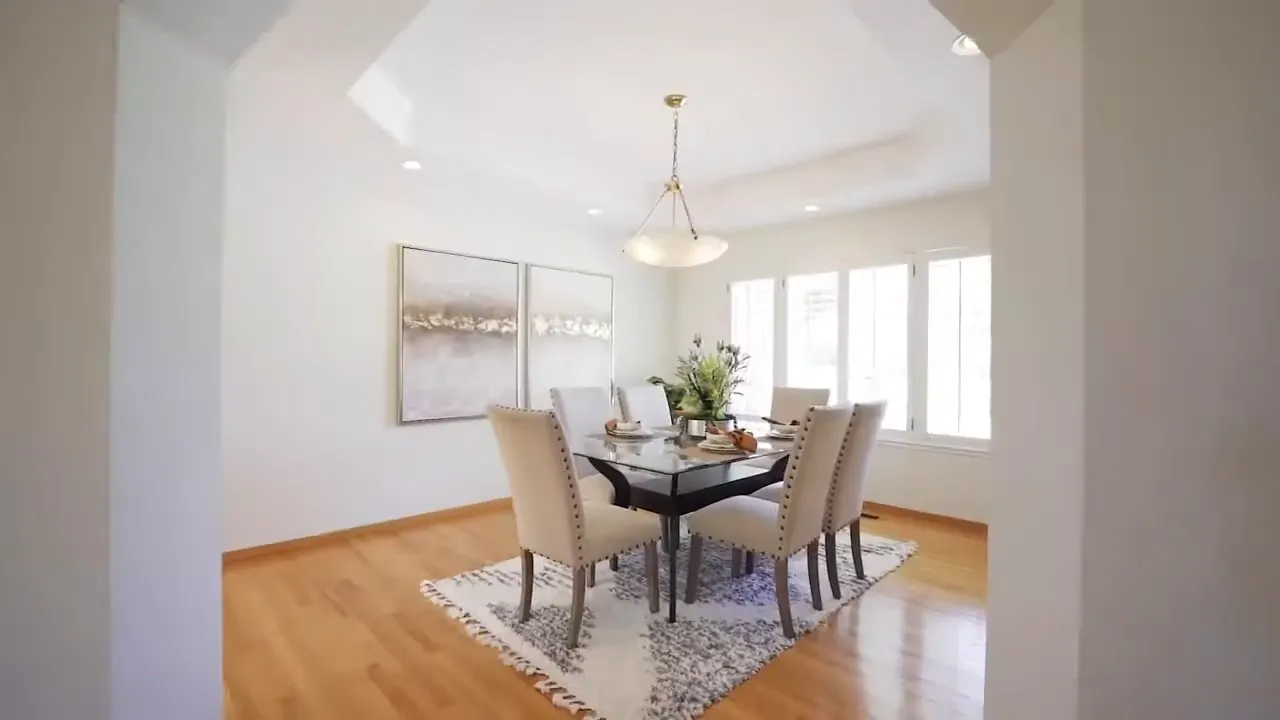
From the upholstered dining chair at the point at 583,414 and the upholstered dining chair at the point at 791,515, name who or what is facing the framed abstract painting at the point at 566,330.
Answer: the upholstered dining chair at the point at 791,515

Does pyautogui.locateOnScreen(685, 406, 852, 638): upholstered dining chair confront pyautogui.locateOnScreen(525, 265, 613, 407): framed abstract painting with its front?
yes

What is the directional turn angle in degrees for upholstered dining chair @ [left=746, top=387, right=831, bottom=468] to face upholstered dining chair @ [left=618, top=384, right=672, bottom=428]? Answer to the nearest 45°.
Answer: approximately 45° to its right

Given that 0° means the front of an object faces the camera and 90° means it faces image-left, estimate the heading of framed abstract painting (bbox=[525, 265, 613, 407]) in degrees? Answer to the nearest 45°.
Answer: approximately 315°

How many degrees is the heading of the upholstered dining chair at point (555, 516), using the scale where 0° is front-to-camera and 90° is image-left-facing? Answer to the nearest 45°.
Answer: approximately 225°

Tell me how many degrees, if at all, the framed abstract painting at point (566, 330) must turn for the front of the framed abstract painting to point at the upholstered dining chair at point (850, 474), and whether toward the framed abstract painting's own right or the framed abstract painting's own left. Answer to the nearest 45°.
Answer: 0° — it already faces it

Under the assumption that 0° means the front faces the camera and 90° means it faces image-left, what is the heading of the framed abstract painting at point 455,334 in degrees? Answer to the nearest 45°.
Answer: approximately 315°

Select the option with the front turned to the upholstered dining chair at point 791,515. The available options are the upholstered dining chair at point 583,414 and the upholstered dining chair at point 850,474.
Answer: the upholstered dining chair at point 583,414

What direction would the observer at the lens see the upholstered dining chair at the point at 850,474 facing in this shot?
facing away from the viewer and to the left of the viewer

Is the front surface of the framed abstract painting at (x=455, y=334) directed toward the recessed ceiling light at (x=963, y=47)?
yes

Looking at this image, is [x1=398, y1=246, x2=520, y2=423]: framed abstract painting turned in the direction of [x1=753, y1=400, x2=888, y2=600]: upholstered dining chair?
yes
